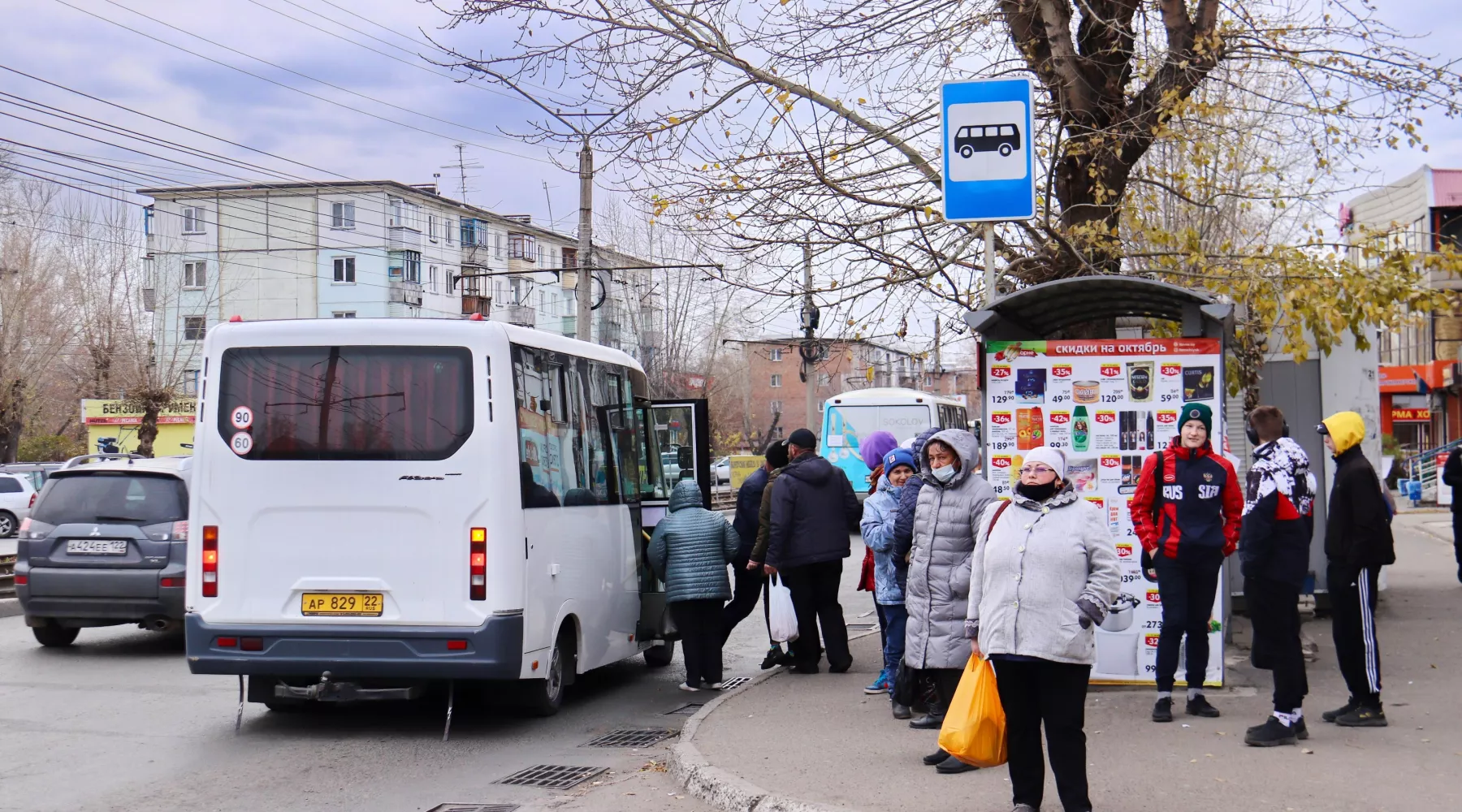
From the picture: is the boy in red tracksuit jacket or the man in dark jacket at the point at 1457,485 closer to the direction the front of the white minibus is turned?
the man in dark jacket

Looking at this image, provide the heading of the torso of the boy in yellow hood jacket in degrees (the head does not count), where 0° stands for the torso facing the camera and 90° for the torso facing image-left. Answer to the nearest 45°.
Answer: approximately 90°

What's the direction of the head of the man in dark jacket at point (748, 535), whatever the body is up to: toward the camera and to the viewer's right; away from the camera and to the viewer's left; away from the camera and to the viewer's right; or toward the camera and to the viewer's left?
away from the camera and to the viewer's left

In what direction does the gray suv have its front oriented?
away from the camera

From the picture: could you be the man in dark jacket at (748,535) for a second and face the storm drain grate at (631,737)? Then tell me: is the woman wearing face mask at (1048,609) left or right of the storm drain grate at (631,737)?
left
